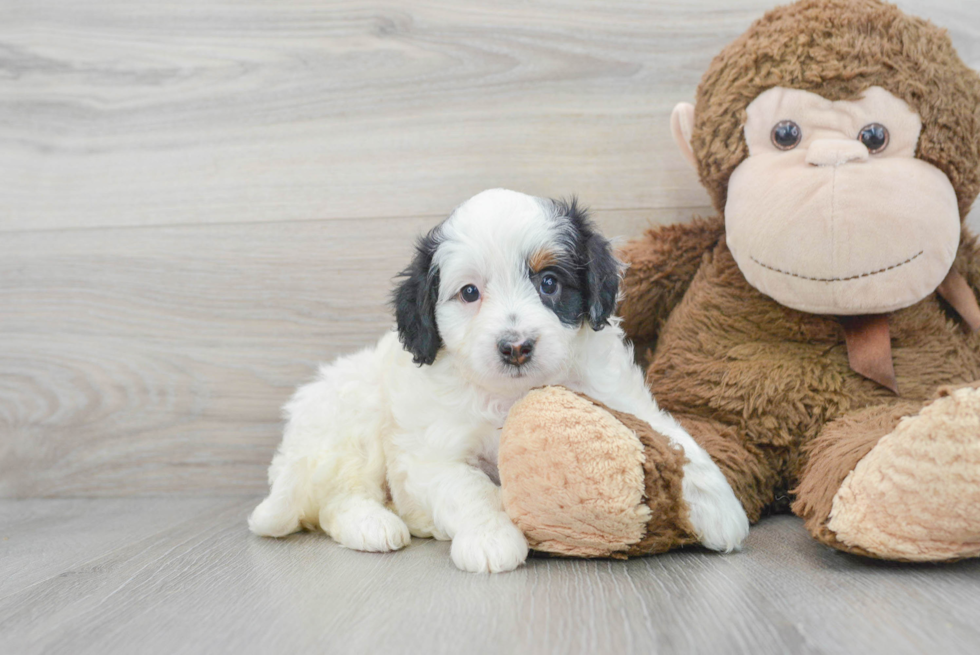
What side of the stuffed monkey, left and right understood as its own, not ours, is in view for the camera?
front

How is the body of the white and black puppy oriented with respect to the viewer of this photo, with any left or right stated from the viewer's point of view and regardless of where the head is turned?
facing the viewer and to the right of the viewer
